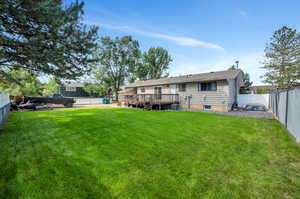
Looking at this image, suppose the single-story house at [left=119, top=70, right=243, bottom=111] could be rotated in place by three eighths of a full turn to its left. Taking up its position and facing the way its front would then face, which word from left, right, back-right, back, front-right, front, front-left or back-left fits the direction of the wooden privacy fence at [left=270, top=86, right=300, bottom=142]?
left

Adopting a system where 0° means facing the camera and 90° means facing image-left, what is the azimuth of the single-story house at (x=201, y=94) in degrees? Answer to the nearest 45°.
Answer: approximately 225°

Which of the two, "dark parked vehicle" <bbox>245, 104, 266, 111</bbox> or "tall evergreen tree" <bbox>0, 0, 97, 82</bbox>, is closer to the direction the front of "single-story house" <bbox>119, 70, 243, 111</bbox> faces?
the dark parked vehicle
